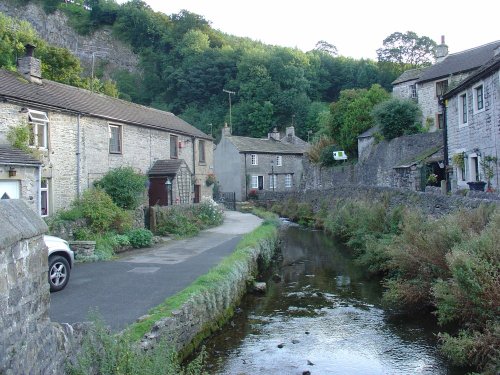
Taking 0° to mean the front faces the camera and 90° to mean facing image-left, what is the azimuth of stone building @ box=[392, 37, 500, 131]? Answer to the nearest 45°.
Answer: approximately 45°

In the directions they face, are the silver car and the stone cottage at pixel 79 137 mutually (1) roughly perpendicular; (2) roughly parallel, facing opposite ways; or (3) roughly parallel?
roughly perpendicular

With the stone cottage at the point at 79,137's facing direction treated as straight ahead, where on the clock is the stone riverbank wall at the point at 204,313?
The stone riverbank wall is roughly at 1 o'clock from the stone cottage.

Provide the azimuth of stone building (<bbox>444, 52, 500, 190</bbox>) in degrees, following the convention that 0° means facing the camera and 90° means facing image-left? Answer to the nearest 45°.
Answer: approximately 45°

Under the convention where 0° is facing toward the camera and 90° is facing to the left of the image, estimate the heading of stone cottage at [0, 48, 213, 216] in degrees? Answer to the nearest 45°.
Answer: approximately 315°

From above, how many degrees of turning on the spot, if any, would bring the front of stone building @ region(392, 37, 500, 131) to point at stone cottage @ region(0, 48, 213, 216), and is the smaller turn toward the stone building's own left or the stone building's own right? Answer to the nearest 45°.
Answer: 0° — it already faces it

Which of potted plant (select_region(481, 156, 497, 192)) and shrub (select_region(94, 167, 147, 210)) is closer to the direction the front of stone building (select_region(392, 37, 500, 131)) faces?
the shrub
